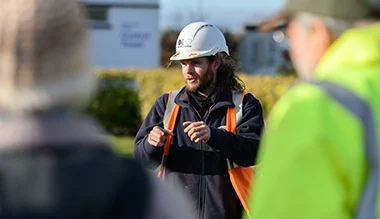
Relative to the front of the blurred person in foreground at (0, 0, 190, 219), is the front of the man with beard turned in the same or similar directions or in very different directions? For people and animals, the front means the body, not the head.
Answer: very different directions

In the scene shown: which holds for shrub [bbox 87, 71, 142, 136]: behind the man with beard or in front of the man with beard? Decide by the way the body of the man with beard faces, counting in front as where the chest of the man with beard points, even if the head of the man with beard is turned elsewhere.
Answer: behind

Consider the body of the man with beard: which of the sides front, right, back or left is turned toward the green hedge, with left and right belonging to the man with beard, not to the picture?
back

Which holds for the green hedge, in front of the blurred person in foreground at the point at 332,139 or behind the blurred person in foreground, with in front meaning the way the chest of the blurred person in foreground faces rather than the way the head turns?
in front

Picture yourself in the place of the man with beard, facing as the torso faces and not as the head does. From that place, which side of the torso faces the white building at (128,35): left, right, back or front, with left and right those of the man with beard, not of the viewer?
back

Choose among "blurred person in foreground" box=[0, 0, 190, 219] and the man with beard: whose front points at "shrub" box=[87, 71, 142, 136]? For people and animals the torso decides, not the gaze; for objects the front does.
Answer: the blurred person in foreground

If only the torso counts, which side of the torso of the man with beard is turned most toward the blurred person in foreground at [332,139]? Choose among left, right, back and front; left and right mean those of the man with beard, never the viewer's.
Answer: front

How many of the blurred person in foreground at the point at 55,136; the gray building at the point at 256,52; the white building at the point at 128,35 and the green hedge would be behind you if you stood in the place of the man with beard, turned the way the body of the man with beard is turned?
3

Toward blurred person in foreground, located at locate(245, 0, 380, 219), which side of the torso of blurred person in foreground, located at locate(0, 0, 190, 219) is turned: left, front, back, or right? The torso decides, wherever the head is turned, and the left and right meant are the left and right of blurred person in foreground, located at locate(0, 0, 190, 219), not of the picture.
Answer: right

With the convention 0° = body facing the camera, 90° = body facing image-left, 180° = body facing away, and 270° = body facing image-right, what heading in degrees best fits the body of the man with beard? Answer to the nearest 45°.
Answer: approximately 0°

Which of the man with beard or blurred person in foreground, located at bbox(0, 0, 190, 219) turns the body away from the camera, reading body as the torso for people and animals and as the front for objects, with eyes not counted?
the blurred person in foreground

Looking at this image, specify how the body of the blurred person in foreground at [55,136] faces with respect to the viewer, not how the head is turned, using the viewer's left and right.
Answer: facing away from the viewer

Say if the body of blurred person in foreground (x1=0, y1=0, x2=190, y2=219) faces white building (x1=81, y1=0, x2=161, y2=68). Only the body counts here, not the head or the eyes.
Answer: yes

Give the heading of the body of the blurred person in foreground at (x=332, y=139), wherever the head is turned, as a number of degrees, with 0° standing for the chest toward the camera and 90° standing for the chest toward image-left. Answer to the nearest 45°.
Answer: approximately 135°

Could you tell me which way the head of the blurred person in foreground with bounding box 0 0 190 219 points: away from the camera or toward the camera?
away from the camera
